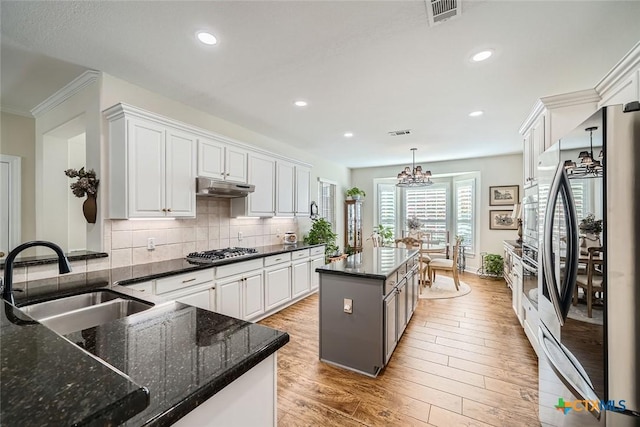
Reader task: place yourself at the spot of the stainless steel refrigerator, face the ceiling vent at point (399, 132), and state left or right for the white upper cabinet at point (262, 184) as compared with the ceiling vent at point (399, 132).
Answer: left

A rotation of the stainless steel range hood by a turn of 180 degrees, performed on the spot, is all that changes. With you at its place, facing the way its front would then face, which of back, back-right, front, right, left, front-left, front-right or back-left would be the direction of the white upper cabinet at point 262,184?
right

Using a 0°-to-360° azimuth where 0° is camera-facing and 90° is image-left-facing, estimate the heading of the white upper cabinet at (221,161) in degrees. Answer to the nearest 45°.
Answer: approximately 315°

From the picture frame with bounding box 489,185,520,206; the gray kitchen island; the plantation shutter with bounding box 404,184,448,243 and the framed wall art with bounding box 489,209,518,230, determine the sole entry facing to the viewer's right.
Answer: the gray kitchen island

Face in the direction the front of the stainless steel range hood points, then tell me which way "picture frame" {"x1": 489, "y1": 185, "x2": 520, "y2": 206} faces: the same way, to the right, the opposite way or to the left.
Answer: to the right

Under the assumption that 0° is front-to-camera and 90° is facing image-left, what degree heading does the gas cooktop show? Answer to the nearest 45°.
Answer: approximately 315°

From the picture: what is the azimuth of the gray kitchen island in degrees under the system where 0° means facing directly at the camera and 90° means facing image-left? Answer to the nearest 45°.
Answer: approximately 270°

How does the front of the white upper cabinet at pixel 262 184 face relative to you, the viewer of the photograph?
facing the viewer and to the right of the viewer

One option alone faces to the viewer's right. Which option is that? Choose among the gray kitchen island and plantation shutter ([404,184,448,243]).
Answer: the gray kitchen island

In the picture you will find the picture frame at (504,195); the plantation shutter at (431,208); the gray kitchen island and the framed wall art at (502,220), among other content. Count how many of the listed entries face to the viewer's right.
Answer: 1

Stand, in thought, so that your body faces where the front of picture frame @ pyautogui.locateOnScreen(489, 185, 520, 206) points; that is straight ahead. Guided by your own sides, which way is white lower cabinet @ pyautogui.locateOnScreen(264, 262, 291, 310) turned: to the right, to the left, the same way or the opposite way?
to the left

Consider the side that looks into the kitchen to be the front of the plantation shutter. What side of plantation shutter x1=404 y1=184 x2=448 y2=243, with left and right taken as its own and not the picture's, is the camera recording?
front

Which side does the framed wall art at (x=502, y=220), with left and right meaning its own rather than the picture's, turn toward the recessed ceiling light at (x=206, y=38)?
front

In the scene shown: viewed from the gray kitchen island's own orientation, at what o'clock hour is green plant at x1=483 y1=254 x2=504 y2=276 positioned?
The green plant is roughly at 10 o'clock from the gray kitchen island.

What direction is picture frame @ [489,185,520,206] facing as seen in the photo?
toward the camera
